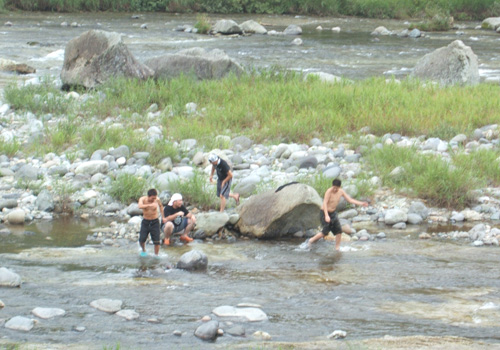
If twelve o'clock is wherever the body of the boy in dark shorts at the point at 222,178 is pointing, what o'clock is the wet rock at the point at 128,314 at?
The wet rock is roughly at 11 o'clock from the boy in dark shorts.

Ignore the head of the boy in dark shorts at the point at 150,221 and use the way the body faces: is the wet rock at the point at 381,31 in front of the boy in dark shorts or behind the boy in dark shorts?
behind

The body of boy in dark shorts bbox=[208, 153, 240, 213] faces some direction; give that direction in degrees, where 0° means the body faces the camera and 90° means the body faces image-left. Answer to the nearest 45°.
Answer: approximately 45°

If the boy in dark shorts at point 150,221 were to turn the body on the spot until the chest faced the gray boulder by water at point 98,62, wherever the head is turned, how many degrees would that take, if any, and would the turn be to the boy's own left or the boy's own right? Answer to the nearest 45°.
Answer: approximately 180°

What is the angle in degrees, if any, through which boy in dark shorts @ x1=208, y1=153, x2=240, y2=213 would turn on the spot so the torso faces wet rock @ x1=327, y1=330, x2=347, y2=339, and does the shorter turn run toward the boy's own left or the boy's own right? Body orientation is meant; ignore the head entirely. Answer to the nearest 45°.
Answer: approximately 45° to the boy's own left

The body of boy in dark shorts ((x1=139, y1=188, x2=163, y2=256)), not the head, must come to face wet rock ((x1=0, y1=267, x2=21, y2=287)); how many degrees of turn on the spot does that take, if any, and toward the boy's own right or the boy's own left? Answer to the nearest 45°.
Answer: approximately 45° to the boy's own right

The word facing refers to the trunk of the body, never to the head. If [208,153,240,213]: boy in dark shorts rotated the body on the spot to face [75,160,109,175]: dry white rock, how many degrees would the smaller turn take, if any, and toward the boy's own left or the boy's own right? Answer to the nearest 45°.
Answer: approximately 90° to the boy's own right

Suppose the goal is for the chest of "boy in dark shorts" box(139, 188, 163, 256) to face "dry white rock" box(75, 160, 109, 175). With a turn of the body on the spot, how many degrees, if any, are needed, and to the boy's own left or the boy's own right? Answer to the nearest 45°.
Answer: approximately 180°

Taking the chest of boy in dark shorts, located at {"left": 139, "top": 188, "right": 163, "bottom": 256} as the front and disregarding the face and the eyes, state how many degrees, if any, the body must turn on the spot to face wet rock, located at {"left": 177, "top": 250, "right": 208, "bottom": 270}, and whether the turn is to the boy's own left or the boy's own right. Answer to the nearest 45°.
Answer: approximately 45° to the boy's own left

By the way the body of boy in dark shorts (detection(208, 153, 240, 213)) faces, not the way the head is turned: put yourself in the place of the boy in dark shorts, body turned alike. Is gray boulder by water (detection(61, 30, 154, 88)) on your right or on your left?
on your right
